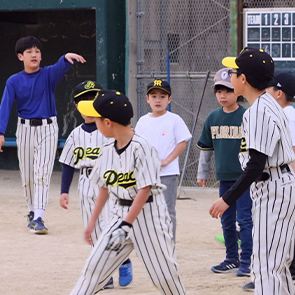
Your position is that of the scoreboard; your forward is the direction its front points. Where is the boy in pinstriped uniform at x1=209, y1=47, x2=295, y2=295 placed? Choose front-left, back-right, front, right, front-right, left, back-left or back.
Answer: front

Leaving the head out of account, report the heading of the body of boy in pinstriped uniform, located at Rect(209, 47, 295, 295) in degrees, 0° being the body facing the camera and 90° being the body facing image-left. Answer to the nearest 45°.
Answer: approximately 90°

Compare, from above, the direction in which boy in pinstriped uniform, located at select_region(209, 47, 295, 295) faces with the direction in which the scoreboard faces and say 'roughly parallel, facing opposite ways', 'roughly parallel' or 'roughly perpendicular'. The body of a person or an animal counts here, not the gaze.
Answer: roughly perpendicular

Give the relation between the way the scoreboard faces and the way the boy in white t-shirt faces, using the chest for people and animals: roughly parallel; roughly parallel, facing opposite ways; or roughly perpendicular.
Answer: roughly parallel

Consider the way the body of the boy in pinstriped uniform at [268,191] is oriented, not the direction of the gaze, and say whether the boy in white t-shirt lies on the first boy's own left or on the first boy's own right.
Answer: on the first boy's own right

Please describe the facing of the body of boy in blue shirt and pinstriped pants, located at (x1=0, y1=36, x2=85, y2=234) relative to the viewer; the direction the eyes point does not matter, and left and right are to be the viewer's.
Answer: facing the viewer

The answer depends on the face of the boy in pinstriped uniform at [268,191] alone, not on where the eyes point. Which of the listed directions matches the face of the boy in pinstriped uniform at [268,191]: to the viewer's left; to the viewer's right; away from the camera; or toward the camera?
to the viewer's left

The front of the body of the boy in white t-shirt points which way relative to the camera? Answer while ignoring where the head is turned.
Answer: toward the camera

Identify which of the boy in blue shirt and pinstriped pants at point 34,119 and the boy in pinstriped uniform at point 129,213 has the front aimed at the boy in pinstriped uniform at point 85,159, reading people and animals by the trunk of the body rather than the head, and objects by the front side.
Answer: the boy in blue shirt and pinstriped pants at point 34,119

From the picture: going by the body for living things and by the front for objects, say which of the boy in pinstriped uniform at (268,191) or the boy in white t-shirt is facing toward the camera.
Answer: the boy in white t-shirt

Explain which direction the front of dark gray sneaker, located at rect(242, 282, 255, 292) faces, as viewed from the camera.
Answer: facing to the left of the viewer

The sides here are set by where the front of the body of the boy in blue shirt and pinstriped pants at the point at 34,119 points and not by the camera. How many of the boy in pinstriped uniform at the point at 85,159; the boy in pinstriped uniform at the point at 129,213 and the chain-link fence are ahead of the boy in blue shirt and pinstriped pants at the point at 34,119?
2

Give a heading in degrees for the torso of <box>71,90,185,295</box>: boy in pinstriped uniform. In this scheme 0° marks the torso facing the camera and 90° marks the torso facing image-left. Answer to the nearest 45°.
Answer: approximately 45°

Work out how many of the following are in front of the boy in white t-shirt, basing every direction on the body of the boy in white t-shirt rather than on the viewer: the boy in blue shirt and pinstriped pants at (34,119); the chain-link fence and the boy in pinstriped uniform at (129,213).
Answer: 1

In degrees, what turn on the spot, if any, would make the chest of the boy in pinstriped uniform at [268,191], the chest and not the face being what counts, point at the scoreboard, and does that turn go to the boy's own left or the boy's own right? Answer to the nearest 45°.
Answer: approximately 90° to the boy's own right
